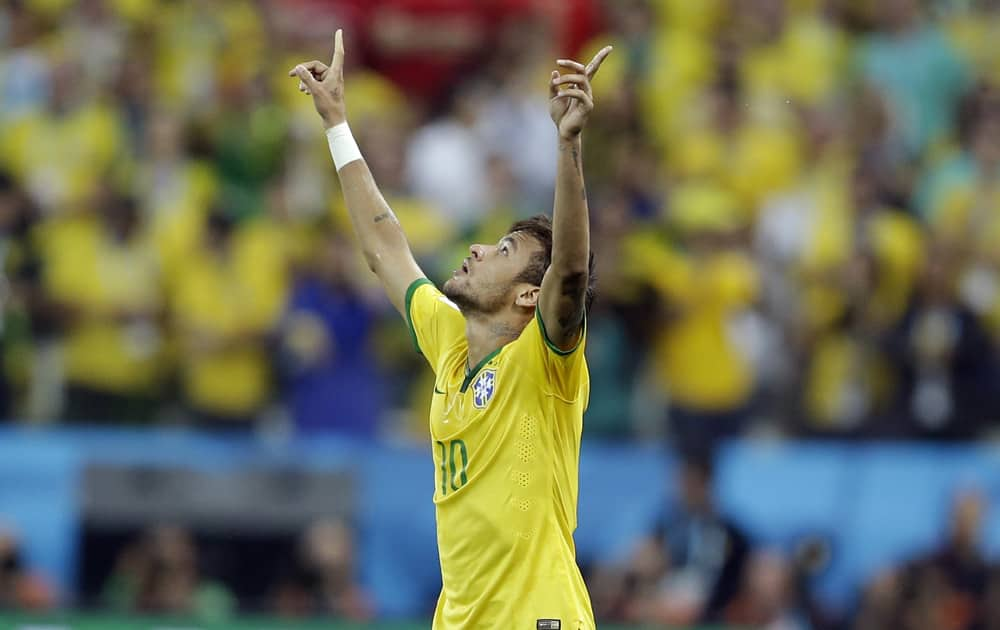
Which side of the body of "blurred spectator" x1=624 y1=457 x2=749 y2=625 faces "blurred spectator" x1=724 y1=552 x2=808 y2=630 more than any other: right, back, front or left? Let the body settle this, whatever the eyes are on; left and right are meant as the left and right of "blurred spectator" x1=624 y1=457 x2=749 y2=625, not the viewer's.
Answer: left

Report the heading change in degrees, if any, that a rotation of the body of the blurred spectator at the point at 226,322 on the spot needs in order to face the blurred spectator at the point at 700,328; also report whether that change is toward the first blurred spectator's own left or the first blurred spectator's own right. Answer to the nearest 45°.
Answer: approximately 90° to the first blurred spectator's own left

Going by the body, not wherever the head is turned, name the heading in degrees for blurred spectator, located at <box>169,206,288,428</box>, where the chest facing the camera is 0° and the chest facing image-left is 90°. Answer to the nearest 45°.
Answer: approximately 0°

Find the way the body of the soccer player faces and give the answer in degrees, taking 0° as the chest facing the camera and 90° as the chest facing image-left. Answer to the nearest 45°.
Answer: approximately 45°

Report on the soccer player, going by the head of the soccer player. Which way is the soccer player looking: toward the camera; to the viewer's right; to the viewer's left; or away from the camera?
to the viewer's left
